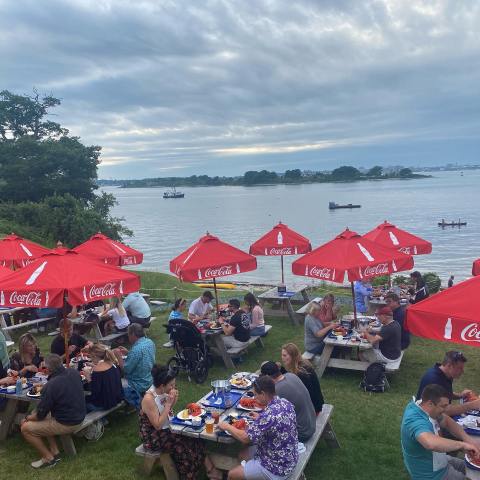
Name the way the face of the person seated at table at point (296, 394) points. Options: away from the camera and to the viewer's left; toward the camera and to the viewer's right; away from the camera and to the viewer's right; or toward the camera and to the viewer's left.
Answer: away from the camera and to the viewer's left

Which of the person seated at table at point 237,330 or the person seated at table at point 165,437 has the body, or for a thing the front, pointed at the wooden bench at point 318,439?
the person seated at table at point 165,437

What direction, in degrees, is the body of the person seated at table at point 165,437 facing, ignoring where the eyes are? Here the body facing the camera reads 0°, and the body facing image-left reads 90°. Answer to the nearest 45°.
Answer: approximately 270°

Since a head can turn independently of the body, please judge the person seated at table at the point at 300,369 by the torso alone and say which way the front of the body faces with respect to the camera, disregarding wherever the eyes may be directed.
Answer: to the viewer's left

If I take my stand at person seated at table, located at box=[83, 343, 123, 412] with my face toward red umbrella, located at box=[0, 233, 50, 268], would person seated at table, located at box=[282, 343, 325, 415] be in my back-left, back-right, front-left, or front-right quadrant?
back-right

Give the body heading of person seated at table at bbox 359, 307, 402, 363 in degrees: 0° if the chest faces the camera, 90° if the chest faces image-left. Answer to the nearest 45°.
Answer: approximately 90°

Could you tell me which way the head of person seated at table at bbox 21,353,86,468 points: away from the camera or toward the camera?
away from the camera

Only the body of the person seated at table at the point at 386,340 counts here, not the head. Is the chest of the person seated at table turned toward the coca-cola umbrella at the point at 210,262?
yes

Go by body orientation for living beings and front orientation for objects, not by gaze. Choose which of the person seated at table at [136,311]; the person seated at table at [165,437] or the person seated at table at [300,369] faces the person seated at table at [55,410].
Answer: the person seated at table at [300,369]

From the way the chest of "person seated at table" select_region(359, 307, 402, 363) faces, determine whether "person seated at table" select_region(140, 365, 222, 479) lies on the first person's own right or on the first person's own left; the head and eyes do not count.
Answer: on the first person's own left

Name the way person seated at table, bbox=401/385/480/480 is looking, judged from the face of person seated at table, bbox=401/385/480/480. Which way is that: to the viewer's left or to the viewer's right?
to the viewer's right

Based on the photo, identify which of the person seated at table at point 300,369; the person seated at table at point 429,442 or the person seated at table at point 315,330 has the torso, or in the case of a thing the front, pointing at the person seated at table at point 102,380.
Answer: the person seated at table at point 300,369

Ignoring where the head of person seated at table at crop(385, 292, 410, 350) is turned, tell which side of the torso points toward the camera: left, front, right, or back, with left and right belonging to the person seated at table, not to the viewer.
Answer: left

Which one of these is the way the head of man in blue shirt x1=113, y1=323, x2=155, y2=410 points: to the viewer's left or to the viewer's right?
to the viewer's left

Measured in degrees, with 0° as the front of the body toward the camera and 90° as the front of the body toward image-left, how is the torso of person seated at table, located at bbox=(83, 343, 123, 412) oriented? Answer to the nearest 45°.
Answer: approximately 135°

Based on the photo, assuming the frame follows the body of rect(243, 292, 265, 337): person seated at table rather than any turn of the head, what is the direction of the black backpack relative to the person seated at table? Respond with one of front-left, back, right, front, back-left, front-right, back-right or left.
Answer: back-left
